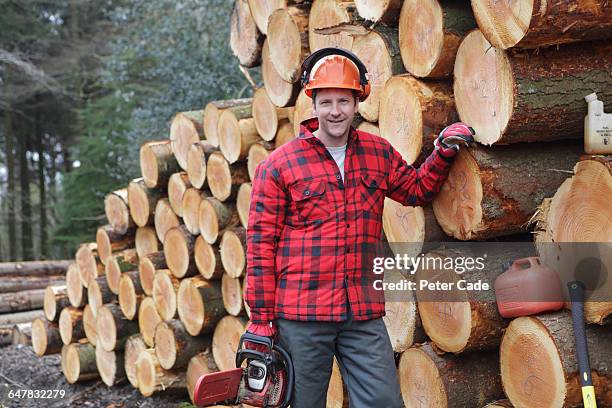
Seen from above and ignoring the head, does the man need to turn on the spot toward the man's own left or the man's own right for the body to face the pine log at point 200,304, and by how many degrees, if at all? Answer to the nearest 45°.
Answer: approximately 135° to the man's own right

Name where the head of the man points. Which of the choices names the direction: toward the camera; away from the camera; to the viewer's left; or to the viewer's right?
toward the camera

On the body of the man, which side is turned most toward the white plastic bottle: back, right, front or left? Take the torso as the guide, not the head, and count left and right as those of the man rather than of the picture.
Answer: left

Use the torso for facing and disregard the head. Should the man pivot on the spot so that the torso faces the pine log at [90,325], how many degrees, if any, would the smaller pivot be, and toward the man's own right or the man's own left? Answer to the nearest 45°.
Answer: approximately 135° to the man's own right

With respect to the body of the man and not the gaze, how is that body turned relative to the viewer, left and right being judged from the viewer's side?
facing the viewer

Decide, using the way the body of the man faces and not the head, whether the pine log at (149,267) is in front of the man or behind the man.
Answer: behind

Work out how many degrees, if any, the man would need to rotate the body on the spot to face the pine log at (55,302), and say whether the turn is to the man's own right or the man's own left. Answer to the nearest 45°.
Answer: approximately 135° to the man's own right

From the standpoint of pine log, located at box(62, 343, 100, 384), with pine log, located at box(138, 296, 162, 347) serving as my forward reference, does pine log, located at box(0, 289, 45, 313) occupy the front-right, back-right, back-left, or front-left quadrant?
back-left

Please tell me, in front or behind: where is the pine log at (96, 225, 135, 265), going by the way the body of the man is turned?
behind

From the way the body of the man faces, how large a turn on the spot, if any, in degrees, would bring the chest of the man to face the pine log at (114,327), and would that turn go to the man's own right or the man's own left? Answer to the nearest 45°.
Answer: approximately 135° to the man's own right
